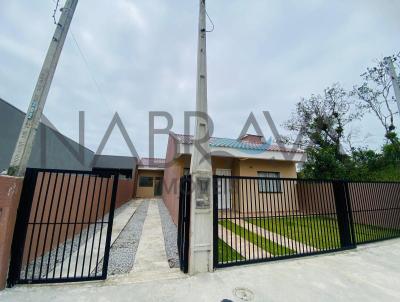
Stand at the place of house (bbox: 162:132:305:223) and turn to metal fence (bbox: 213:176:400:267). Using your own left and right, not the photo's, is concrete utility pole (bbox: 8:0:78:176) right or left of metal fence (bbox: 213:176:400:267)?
right

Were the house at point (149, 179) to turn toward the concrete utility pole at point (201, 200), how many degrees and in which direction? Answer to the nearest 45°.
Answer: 0° — it already faces it

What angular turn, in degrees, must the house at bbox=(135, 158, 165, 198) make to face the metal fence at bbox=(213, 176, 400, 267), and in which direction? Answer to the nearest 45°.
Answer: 0° — it already faces it

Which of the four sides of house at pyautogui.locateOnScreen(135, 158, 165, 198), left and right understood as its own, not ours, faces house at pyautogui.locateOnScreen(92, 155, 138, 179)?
right

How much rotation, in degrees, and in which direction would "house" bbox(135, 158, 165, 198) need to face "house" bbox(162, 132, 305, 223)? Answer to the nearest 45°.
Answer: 0° — it already faces it

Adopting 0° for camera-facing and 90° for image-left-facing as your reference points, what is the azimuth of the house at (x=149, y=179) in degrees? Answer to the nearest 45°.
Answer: approximately 0°
